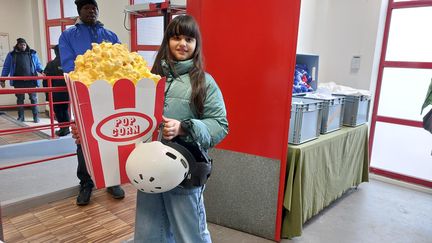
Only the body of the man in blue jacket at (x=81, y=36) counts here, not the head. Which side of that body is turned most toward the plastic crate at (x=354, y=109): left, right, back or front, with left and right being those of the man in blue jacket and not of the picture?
left

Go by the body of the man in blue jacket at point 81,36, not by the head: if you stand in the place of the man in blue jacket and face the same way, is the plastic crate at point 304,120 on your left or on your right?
on your left

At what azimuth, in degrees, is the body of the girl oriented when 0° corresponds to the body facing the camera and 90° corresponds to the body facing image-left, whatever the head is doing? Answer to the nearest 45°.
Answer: approximately 45°

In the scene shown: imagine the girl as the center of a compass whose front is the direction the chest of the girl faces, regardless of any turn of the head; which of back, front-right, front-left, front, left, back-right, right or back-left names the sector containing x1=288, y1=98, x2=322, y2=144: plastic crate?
back
